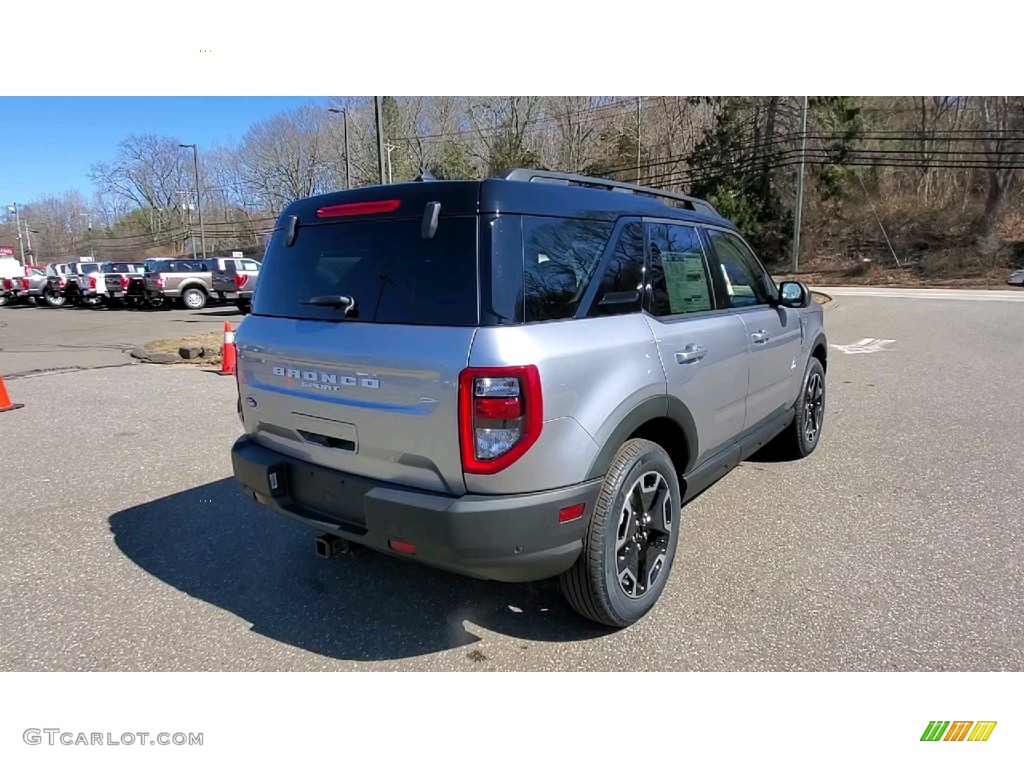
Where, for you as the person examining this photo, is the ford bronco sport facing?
facing away from the viewer and to the right of the viewer

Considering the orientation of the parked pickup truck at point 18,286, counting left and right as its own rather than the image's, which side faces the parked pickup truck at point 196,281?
right

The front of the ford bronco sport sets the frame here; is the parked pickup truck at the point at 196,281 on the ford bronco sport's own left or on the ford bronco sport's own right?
on the ford bronco sport's own left

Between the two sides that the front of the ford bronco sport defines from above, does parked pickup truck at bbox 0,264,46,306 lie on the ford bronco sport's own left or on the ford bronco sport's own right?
on the ford bronco sport's own left

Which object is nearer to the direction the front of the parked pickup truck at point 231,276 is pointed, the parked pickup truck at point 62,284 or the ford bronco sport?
the parked pickup truck

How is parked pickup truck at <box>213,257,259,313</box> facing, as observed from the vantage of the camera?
facing away from the viewer and to the right of the viewer

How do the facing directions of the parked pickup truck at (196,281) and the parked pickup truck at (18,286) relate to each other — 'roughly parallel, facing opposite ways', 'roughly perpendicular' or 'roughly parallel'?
roughly parallel

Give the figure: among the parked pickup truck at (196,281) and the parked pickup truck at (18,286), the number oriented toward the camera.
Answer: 0

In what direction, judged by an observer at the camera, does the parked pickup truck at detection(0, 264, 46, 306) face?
facing away from the viewer and to the right of the viewer

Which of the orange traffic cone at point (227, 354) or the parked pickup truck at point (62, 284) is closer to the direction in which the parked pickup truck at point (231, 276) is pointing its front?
the parked pickup truck

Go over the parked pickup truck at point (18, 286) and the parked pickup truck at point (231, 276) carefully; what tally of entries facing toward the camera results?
0

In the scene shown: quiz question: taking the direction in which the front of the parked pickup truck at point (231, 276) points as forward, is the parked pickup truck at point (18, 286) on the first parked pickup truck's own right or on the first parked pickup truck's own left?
on the first parked pickup truck's own left

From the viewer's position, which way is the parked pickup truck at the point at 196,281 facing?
facing away from the viewer and to the right of the viewer
